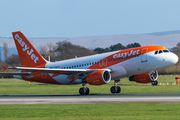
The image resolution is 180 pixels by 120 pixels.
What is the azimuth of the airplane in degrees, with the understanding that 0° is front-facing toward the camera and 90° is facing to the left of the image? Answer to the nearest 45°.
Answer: approximately 315°
